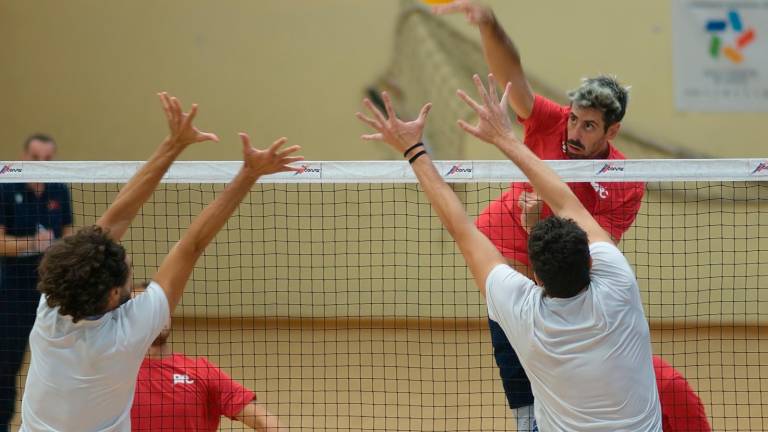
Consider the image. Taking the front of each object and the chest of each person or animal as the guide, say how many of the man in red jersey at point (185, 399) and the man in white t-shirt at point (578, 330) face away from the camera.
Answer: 1

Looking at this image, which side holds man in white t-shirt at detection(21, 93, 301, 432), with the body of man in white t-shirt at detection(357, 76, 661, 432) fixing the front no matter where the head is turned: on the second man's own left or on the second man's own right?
on the second man's own left

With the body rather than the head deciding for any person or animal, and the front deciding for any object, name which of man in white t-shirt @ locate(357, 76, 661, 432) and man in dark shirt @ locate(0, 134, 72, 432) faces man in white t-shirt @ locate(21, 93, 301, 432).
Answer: the man in dark shirt

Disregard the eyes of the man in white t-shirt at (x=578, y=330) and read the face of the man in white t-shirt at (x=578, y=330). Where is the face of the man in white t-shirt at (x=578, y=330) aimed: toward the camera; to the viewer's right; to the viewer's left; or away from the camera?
away from the camera

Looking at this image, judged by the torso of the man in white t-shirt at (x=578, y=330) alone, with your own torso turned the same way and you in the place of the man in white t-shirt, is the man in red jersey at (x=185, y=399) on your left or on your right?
on your left

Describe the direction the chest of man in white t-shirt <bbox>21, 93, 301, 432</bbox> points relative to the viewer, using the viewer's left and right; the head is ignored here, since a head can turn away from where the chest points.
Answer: facing away from the viewer and to the right of the viewer

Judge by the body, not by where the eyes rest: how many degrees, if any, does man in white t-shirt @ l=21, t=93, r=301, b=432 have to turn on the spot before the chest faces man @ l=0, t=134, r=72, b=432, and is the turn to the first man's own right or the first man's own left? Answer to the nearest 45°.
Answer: approximately 45° to the first man's own left

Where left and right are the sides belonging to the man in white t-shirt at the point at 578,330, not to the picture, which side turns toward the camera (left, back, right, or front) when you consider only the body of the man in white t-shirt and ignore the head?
back
